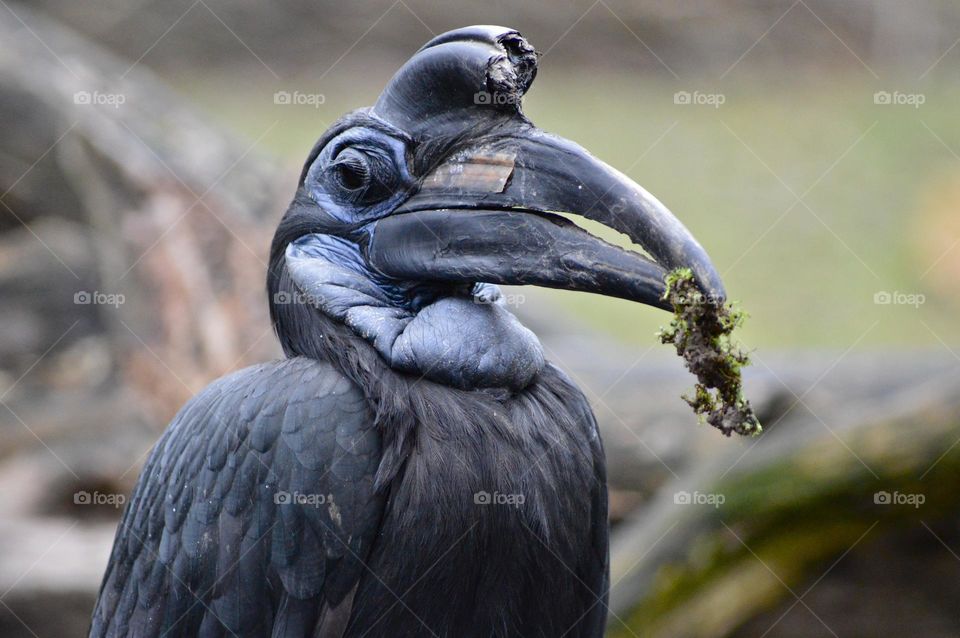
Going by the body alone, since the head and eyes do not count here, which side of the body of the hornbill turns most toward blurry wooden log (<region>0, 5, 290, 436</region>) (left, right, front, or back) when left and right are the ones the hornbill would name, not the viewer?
back

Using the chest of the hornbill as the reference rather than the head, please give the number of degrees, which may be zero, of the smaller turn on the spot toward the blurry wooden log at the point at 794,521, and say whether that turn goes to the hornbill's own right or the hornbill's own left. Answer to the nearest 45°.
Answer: approximately 90° to the hornbill's own left

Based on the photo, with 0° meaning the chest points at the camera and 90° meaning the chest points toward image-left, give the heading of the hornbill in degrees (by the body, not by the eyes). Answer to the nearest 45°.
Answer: approximately 315°

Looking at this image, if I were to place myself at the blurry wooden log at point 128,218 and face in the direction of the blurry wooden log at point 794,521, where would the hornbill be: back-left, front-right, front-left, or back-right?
front-right

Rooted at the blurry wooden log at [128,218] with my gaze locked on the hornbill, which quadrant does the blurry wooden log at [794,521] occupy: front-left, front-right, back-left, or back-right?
front-left
